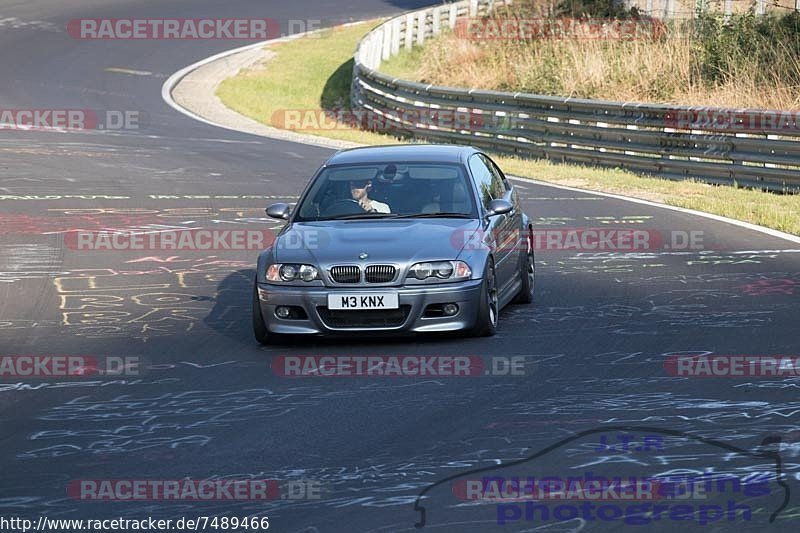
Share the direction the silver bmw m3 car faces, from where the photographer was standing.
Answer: facing the viewer

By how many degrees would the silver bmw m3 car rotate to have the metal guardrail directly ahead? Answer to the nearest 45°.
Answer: approximately 180°
